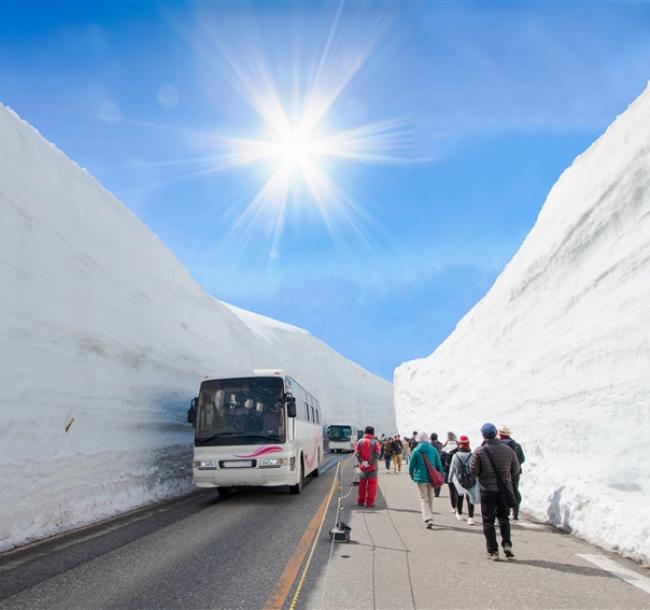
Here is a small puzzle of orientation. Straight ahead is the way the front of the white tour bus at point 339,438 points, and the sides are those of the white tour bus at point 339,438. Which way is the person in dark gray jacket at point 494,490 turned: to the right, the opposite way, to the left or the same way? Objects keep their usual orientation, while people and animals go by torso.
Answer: the opposite way

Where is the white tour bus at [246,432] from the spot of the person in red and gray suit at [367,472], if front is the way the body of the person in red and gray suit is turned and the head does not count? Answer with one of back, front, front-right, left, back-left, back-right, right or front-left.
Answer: left

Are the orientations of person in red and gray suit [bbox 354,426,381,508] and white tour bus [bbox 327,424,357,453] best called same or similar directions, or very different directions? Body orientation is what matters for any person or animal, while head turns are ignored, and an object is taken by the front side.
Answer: very different directions

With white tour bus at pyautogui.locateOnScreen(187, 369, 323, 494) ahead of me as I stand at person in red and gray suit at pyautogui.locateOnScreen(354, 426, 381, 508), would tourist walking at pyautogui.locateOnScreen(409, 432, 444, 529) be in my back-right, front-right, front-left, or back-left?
back-left

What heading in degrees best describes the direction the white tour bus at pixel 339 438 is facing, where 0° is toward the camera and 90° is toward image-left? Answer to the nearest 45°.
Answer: approximately 0°

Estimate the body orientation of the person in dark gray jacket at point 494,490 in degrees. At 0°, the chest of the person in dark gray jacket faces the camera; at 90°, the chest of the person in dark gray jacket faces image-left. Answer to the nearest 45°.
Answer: approximately 180°

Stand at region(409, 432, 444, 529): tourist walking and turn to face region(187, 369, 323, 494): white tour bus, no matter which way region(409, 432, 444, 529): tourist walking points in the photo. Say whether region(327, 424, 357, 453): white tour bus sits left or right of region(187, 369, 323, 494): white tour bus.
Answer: right

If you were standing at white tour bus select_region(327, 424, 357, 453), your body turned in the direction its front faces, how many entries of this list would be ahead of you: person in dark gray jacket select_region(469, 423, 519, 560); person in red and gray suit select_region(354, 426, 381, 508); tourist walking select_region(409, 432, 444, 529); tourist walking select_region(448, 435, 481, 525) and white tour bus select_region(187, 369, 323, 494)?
5

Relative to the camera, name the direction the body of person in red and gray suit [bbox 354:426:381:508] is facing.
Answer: away from the camera

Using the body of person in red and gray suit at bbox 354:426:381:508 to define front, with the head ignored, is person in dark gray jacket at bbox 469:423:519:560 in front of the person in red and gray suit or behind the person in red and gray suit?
behind

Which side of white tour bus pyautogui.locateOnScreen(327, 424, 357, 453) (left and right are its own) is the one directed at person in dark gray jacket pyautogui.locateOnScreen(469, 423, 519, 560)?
front

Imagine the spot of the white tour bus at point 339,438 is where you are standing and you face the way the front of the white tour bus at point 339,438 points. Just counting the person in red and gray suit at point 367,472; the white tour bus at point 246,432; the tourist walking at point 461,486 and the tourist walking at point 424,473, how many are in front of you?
4

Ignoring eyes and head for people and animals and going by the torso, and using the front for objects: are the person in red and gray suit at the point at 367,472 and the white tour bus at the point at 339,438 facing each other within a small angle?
yes

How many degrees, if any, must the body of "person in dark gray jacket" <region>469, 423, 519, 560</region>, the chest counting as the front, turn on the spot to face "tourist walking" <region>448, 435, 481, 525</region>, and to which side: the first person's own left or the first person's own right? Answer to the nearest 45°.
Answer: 0° — they already face them

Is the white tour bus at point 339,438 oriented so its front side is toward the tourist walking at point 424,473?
yes

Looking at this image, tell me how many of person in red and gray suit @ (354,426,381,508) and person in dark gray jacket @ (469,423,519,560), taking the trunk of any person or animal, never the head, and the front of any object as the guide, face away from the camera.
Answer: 2

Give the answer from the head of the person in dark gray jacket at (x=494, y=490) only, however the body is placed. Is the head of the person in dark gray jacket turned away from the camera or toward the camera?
away from the camera
